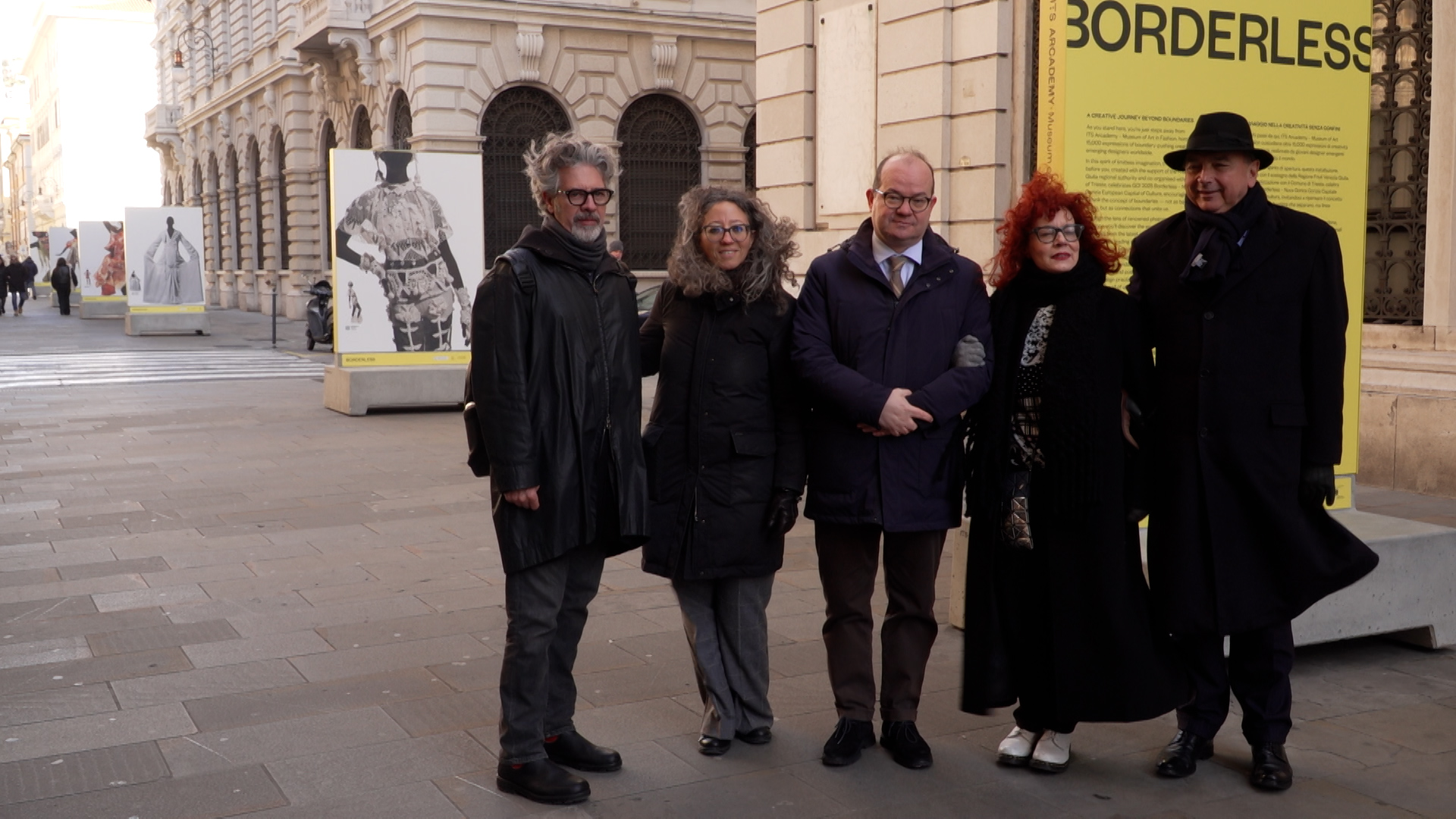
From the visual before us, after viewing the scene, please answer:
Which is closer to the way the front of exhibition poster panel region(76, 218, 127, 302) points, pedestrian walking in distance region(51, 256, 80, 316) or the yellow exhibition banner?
the yellow exhibition banner

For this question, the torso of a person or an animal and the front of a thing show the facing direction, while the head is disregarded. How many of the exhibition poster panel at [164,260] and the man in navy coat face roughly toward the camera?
2

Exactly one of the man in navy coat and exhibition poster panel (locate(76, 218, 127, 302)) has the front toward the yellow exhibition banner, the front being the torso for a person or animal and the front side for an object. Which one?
the exhibition poster panel

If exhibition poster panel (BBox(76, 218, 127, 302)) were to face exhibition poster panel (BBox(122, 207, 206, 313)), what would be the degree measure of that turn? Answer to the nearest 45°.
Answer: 0° — it already faces it

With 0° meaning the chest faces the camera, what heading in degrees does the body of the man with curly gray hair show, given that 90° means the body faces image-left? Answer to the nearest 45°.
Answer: approximately 315°

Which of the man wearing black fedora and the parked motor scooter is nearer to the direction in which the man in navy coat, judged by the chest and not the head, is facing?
the man wearing black fedora

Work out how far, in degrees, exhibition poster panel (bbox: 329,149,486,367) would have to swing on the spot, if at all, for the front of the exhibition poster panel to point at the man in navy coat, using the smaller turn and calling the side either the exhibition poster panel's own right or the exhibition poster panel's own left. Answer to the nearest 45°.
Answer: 0° — it already faces them

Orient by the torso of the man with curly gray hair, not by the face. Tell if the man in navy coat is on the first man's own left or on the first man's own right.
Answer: on the first man's own left

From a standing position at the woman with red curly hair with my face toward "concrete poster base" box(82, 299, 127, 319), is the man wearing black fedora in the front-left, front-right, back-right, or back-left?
back-right
